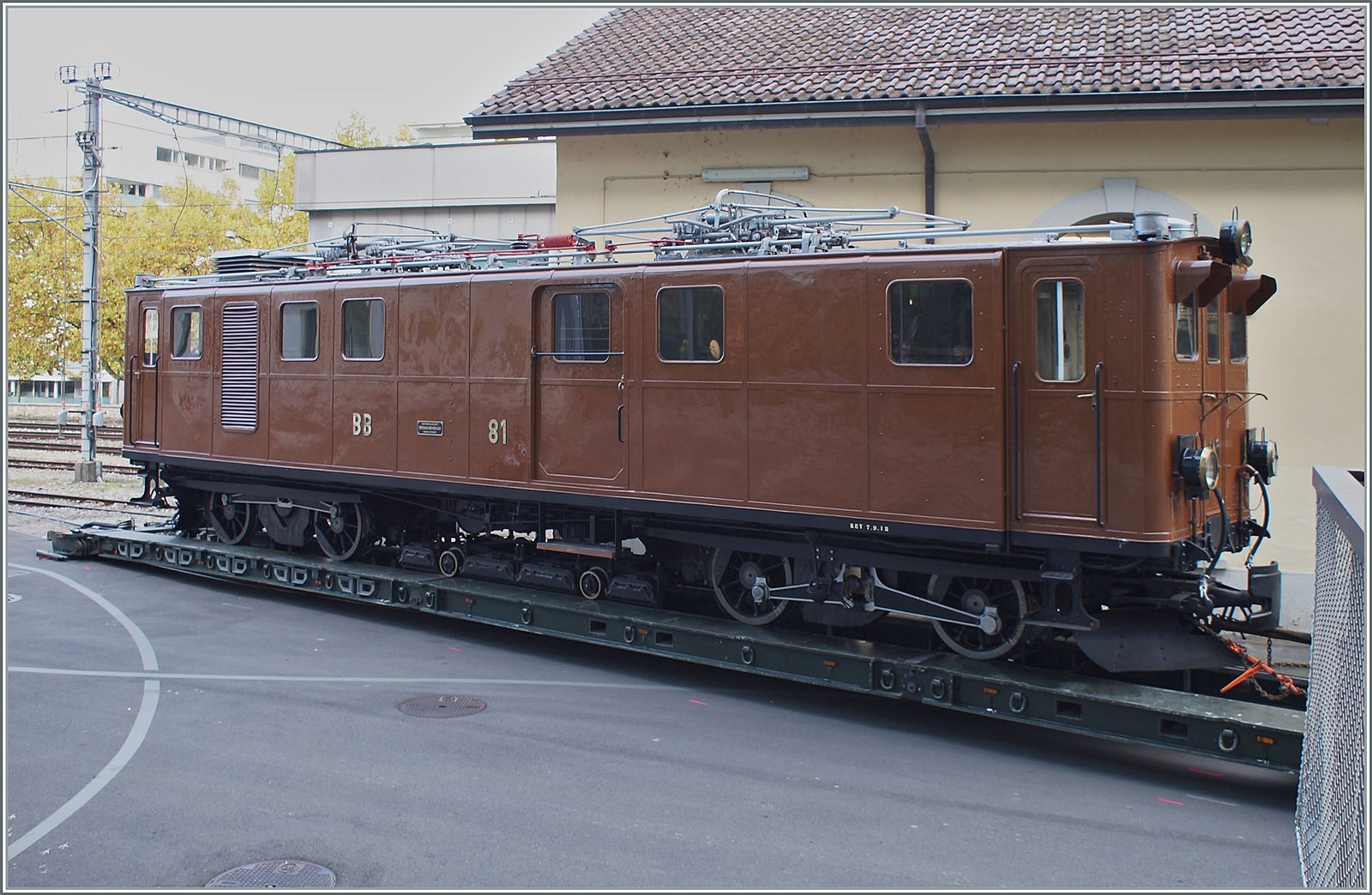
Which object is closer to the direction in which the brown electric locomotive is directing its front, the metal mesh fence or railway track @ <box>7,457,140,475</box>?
the metal mesh fence

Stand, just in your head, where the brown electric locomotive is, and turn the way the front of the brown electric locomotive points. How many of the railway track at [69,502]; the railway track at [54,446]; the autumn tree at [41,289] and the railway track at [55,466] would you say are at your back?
4

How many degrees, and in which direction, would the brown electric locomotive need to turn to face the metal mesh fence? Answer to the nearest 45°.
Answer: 0° — it already faces it

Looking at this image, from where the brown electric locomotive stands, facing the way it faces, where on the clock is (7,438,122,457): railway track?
The railway track is roughly at 6 o'clock from the brown electric locomotive.

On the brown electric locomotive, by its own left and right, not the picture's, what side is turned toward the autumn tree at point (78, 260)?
back

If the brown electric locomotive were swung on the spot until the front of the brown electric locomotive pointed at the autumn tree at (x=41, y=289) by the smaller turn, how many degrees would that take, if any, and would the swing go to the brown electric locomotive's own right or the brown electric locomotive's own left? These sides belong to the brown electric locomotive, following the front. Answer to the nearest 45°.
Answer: approximately 180°

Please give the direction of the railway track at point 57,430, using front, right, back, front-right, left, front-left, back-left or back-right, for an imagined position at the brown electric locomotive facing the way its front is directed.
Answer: back

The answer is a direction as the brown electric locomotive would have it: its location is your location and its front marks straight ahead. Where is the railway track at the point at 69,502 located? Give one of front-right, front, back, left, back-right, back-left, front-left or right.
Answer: back

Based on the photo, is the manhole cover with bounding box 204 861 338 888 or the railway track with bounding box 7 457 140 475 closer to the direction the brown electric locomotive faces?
the manhole cover

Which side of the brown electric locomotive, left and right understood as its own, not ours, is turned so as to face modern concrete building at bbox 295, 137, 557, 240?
back

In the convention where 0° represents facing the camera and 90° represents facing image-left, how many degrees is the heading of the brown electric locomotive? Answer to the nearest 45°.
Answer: approximately 315°

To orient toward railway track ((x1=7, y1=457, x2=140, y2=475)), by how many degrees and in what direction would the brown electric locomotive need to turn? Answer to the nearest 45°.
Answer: approximately 180°
